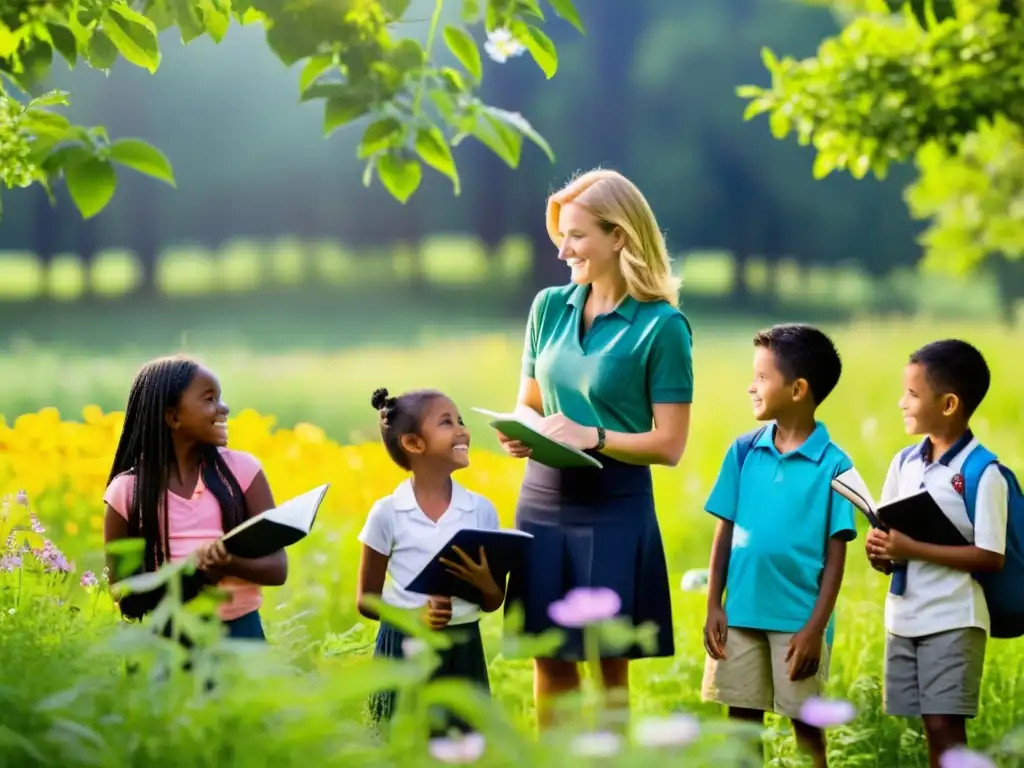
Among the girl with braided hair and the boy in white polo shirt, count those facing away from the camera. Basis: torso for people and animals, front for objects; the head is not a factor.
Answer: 0

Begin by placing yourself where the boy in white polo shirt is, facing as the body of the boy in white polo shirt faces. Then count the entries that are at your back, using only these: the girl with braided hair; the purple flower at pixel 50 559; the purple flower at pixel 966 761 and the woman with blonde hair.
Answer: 0

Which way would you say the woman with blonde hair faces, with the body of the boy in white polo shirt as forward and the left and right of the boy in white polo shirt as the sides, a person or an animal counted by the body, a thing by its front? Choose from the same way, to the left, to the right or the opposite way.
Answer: the same way

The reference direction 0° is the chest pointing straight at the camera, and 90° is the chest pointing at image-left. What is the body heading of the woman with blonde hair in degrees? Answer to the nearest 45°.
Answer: approximately 45°

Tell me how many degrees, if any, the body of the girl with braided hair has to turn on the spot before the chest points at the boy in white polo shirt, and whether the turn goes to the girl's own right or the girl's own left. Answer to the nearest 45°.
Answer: approximately 45° to the girl's own left

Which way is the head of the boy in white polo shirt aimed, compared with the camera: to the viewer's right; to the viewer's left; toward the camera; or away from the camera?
to the viewer's left

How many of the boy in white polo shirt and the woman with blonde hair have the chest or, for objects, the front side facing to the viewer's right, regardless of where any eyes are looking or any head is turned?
0

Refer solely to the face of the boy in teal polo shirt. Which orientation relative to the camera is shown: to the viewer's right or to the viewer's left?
to the viewer's left

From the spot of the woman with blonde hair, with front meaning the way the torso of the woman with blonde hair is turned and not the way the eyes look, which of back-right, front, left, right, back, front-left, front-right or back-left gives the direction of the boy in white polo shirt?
back-left

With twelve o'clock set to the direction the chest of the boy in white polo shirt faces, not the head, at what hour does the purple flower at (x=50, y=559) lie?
The purple flower is roughly at 1 o'clock from the boy in white polo shirt.

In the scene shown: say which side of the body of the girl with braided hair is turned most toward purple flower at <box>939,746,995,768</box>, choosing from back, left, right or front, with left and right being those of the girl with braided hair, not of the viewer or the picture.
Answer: front

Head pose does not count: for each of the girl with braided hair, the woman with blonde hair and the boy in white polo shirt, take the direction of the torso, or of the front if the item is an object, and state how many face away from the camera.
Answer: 0

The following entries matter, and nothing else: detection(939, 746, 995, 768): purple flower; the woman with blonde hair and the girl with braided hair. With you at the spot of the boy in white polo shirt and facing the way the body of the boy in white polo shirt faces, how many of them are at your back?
0

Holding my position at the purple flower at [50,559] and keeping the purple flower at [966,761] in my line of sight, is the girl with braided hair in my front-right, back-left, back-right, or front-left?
front-left

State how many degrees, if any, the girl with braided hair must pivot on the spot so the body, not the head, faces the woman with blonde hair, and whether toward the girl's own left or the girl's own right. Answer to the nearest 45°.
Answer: approximately 45° to the girl's own left

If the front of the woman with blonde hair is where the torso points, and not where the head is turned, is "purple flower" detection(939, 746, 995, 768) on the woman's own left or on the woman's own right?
on the woman's own left

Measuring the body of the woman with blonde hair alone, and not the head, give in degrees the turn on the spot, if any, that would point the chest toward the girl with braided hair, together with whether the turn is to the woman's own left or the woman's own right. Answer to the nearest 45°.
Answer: approximately 45° to the woman's own right

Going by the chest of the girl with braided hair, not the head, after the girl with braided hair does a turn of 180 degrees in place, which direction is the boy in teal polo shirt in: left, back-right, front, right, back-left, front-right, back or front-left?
back-right

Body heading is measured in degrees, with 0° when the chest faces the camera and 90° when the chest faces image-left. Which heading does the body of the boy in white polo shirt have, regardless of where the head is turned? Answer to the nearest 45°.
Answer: approximately 45°

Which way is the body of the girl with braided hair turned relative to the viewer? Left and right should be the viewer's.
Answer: facing the viewer and to the right of the viewer
